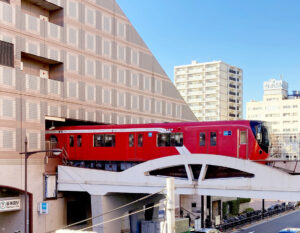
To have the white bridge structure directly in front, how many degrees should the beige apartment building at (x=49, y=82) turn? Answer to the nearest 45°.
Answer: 0° — it already faces it

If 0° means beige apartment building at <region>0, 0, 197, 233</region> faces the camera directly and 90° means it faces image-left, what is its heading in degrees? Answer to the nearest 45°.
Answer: approximately 315°

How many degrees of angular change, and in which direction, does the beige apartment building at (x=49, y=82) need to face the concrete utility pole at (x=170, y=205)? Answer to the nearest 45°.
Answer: approximately 45° to its right

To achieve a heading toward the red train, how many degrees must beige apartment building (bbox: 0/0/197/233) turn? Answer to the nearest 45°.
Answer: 0° — it already faces it
